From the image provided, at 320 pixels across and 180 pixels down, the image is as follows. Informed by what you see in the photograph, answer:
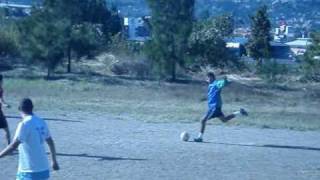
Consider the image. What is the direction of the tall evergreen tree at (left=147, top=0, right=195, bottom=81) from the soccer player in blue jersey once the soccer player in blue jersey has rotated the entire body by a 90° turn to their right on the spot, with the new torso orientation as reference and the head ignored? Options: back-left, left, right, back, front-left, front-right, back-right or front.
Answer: front

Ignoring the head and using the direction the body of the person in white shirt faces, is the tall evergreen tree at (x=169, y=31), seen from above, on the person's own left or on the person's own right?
on the person's own right

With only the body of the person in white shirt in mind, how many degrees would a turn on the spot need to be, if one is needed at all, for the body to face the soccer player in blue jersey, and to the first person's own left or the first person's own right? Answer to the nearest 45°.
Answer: approximately 90° to the first person's own right

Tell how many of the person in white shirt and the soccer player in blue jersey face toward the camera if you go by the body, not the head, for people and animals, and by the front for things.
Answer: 0

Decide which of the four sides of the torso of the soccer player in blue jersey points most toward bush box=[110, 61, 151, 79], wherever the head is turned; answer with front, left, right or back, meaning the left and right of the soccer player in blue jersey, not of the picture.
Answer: right

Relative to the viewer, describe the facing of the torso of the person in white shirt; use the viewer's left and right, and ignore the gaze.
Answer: facing away from the viewer and to the left of the viewer

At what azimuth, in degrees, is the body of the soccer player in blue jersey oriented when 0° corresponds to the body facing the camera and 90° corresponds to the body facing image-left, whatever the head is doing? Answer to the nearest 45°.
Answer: approximately 90°
